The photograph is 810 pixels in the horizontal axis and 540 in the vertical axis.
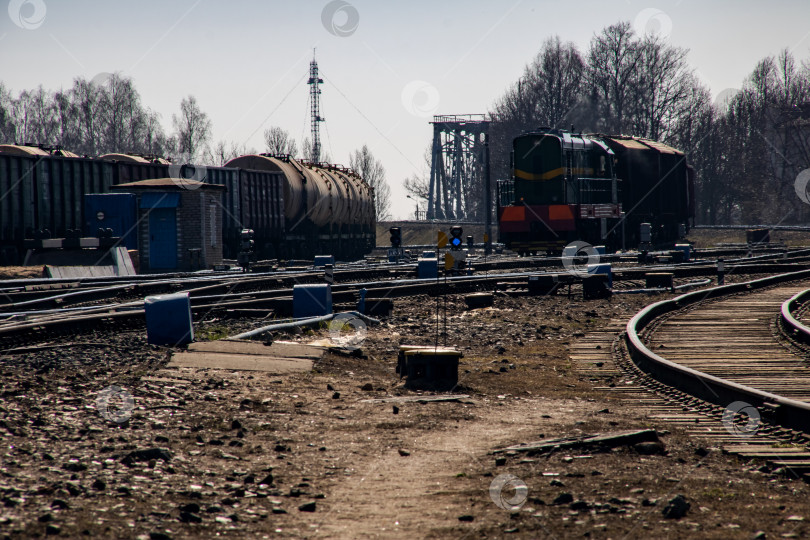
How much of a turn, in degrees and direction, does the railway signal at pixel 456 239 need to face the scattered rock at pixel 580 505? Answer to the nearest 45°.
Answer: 0° — it already faces it

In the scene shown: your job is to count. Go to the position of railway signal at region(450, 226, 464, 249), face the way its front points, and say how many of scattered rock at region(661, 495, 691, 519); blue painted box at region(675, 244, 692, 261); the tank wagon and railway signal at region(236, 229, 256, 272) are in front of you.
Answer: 1

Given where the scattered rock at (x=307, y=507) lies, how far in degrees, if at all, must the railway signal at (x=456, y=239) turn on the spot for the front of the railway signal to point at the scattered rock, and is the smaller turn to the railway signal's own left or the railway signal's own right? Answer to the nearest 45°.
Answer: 0° — it already faces it

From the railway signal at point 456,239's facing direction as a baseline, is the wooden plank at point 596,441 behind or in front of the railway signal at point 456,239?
in front

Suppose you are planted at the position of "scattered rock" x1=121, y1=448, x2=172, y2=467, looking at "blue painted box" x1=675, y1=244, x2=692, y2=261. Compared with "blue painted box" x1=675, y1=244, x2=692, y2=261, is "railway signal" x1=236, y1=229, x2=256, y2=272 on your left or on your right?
left

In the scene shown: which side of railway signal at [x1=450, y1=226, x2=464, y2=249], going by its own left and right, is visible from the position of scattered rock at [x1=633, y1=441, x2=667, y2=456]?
front

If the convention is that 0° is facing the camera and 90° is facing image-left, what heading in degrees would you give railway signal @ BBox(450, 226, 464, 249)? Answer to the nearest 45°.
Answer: approximately 0°

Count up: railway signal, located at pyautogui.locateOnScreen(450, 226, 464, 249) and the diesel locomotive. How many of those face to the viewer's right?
0

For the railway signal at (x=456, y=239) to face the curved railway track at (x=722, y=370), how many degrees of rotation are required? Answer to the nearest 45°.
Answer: approximately 45° to its left

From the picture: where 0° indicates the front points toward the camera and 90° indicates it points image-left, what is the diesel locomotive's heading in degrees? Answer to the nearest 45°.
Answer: approximately 45°

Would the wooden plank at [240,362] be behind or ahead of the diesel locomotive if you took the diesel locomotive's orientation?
ahead

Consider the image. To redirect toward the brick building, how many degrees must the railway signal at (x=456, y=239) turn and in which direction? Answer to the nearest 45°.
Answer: approximately 135° to its right

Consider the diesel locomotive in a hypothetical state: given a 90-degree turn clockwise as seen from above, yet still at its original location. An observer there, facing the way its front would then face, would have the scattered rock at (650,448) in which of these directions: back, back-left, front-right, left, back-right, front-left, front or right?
back-left
